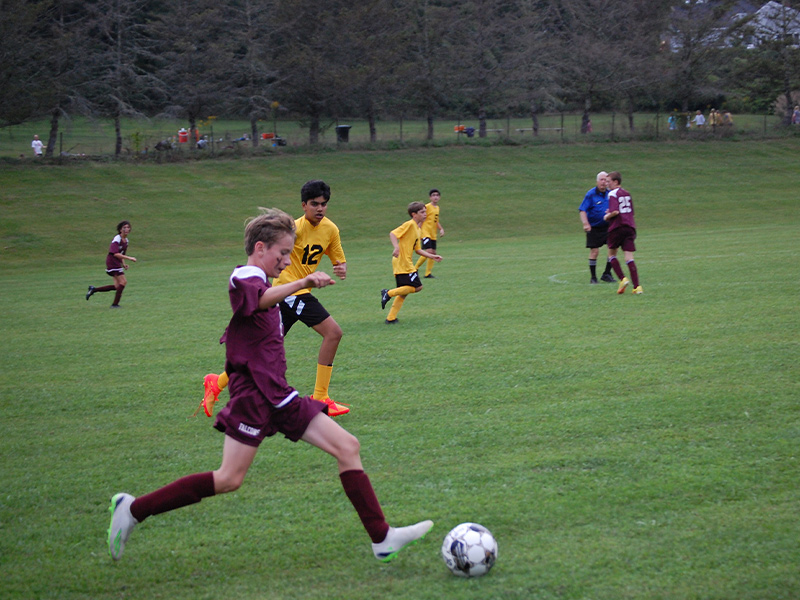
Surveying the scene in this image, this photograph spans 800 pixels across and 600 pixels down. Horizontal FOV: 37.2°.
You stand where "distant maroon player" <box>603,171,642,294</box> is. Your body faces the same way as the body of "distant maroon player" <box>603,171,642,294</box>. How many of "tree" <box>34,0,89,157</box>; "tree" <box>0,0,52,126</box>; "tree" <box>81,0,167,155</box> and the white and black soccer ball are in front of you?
3

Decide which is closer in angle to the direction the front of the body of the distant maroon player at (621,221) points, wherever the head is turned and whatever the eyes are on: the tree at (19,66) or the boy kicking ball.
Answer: the tree

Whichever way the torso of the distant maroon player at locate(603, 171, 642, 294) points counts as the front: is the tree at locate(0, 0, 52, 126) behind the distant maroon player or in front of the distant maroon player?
in front

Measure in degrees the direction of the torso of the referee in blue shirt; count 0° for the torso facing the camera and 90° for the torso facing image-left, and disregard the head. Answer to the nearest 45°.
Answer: approximately 315°

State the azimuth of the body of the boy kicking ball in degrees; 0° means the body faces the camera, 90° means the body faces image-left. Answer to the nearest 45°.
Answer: approximately 270°

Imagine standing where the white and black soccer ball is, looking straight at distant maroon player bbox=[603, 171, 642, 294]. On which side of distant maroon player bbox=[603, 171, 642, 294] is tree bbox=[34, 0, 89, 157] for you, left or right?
left

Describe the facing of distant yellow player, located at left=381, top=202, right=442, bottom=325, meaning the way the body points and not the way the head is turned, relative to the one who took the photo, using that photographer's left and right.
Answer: facing to the right of the viewer

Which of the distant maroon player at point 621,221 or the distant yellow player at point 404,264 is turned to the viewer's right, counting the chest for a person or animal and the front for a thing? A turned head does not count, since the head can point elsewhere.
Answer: the distant yellow player

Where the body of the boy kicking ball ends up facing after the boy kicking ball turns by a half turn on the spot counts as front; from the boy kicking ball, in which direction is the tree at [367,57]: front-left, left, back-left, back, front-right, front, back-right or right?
right

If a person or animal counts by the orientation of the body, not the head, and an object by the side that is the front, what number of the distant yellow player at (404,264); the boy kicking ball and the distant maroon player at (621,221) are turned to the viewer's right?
2

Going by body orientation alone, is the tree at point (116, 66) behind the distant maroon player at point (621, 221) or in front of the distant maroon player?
in front

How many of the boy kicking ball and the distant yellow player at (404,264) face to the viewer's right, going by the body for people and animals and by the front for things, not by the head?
2

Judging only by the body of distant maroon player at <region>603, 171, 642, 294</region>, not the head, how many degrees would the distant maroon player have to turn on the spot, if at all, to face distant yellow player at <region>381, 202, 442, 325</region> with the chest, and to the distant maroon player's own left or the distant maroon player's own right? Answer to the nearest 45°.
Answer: approximately 90° to the distant maroon player's own left

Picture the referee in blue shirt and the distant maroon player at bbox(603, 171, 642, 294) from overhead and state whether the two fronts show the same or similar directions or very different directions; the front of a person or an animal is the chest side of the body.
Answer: very different directions

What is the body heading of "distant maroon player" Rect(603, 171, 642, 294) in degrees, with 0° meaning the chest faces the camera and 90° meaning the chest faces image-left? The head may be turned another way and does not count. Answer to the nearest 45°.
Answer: approximately 135°
